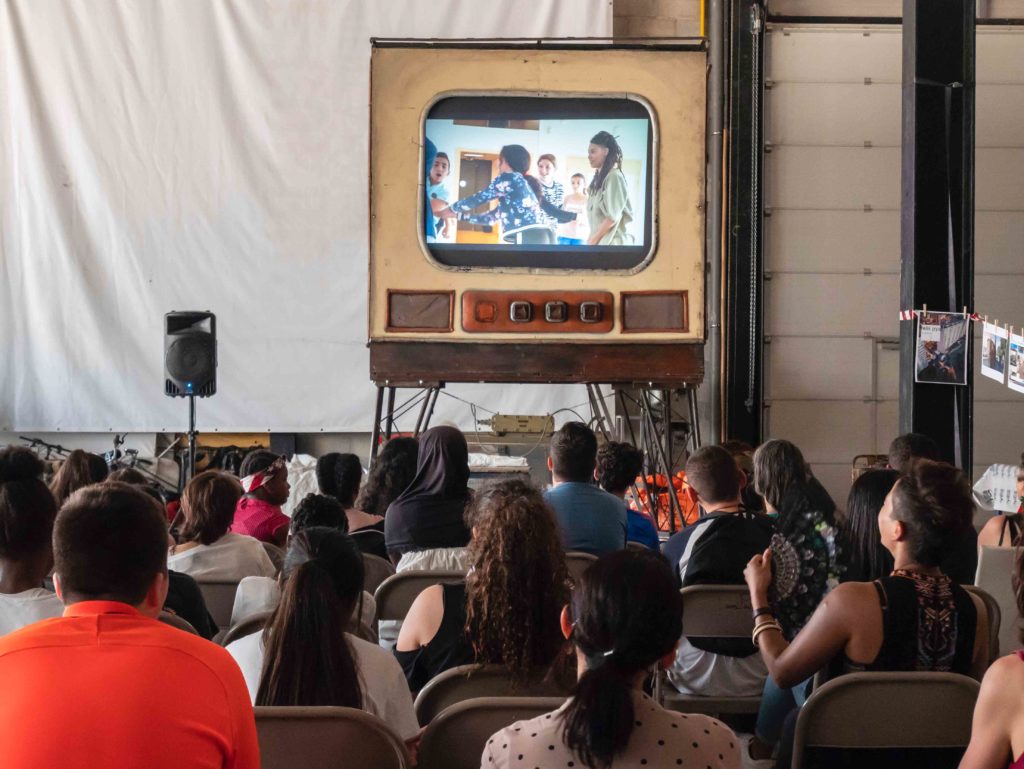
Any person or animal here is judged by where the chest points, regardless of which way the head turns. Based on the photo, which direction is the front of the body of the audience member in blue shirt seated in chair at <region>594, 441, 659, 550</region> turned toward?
away from the camera

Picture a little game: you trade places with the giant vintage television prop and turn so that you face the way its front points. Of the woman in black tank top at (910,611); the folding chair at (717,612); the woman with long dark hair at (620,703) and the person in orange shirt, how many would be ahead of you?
4

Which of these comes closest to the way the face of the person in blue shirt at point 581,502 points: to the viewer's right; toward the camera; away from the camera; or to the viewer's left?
away from the camera

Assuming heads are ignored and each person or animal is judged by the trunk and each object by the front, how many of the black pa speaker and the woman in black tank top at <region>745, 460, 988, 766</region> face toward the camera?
1

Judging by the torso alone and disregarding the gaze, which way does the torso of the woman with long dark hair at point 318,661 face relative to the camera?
away from the camera

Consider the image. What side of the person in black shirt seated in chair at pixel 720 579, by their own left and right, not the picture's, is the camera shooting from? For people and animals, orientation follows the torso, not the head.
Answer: back

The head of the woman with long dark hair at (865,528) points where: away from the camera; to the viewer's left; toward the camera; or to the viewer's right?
away from the camera

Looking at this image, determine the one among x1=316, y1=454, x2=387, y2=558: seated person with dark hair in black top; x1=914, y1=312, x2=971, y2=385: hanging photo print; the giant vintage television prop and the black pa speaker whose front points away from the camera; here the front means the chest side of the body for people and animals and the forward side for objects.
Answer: the seated person with dark hair in black top

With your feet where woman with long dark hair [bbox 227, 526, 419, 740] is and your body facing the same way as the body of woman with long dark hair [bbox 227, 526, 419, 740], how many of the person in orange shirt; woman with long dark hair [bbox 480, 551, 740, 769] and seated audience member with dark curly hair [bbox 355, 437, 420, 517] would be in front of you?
1

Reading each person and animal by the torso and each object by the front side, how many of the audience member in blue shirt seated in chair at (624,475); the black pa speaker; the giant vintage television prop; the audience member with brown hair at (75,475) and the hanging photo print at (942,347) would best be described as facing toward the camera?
3

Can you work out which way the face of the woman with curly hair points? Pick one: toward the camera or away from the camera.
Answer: away from the camera

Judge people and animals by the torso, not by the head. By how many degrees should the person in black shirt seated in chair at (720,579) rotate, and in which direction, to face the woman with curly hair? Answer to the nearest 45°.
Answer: approximately 135° to their left

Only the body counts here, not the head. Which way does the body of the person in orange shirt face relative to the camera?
away from the camera

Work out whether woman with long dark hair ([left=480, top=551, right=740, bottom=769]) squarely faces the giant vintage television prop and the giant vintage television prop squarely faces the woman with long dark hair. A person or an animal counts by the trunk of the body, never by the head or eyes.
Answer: yes
